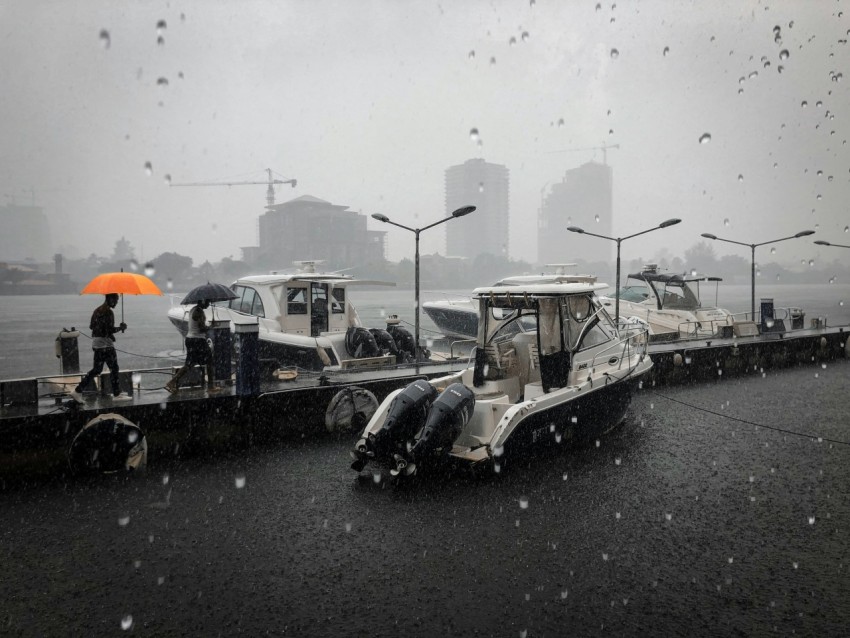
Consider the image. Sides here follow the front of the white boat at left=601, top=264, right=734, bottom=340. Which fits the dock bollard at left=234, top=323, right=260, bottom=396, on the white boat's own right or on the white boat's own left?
on the white boat's own left

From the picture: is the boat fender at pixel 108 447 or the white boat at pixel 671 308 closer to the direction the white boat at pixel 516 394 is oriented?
the white boat

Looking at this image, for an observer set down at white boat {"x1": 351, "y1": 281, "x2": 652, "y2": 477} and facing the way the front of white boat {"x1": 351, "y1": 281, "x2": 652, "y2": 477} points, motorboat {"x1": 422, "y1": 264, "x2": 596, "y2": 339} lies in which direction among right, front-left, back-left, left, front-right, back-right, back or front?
front-left

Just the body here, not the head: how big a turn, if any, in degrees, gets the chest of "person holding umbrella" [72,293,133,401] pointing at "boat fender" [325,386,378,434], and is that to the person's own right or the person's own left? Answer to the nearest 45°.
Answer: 0° — they already face it

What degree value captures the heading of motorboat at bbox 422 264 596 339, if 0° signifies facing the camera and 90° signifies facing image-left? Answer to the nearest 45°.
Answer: approximately 90°

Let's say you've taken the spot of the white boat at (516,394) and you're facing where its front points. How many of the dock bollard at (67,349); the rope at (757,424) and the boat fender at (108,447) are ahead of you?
1

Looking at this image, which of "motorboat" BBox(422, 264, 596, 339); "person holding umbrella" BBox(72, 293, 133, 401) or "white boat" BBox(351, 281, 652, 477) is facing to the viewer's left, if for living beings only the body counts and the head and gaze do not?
the motorboat
